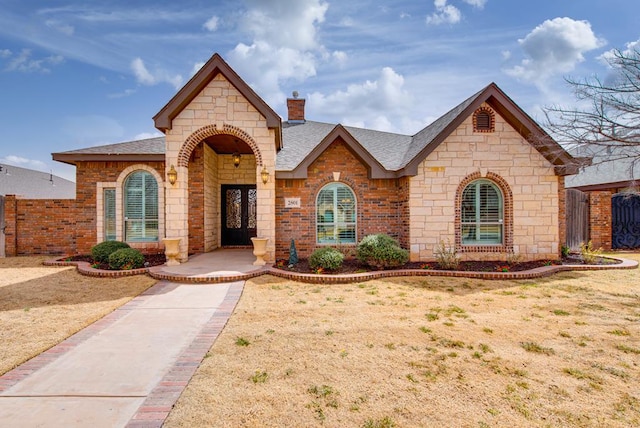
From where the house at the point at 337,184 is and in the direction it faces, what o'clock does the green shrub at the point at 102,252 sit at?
The green shrub is roughly at 3 o'clock from the house.

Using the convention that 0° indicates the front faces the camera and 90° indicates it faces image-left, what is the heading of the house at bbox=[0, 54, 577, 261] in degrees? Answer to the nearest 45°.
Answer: approximately 0°

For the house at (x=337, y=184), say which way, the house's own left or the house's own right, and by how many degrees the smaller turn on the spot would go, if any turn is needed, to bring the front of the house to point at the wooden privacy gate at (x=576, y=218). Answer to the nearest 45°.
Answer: approximately 90° to the house's own left
